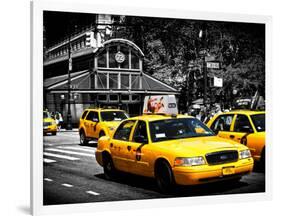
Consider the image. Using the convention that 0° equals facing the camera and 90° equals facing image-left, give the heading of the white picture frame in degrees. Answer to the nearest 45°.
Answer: approximately 315°
